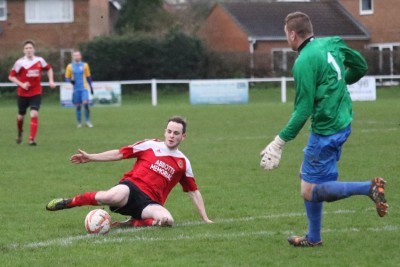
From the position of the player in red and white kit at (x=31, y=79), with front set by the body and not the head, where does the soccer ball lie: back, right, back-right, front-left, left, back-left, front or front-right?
front

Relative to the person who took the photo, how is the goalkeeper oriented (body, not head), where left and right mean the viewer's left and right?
facing away from the viewer and to the left of the viewer

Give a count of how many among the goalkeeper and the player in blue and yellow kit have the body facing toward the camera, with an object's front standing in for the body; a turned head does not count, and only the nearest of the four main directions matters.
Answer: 1

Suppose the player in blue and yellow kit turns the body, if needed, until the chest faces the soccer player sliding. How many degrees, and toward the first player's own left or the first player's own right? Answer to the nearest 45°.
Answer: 0° — they already face them

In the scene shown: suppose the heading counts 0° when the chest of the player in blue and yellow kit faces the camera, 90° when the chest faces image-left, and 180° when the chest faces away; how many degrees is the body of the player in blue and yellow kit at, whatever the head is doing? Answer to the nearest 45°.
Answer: approximately 0°

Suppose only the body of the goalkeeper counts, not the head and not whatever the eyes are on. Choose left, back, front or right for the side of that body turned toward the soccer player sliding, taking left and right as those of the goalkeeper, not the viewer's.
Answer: front

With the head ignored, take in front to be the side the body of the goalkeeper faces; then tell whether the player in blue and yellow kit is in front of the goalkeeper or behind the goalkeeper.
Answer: in front

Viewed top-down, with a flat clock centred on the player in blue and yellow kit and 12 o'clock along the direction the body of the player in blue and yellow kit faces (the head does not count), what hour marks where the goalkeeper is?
The goalkeeper is roughly at 12 o'clock from the player in blue and yellow kit.

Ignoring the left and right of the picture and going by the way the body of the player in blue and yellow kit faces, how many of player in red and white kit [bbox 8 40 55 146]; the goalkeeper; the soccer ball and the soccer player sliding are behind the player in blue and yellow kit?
0

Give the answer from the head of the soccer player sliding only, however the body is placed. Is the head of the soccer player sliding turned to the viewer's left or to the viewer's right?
to the viewer's left

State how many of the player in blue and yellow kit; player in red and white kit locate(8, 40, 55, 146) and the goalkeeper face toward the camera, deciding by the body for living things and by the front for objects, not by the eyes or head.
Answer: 2

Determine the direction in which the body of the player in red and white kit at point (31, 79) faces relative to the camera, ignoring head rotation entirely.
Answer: toward the camera

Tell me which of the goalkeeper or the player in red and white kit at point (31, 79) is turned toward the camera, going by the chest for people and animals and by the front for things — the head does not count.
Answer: the player in red and white kit

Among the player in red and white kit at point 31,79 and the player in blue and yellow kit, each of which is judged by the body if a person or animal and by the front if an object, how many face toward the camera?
2

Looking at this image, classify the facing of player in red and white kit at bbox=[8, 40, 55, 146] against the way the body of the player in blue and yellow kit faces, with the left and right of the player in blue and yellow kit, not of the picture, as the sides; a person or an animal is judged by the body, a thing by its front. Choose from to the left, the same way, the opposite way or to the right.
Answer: the same way

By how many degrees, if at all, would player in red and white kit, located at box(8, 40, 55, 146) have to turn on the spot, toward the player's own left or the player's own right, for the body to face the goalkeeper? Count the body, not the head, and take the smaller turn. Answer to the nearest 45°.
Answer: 0° — they already face them
